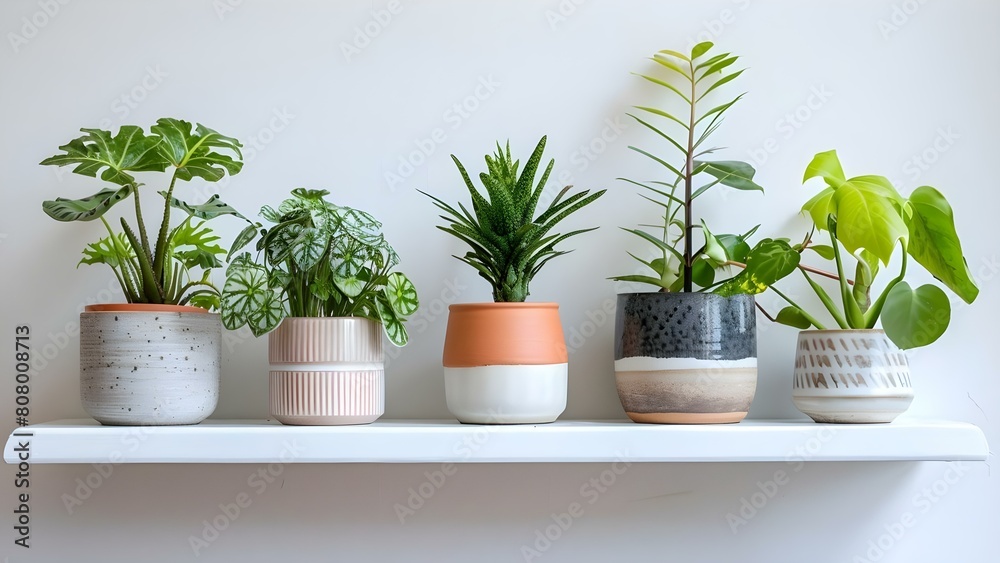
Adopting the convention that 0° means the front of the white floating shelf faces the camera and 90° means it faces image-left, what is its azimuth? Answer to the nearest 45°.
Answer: approximately 0°
